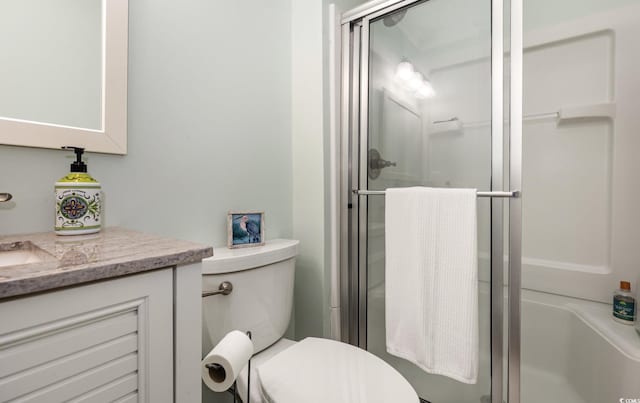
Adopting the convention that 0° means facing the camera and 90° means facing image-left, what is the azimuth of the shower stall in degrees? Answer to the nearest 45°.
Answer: approximately 45°

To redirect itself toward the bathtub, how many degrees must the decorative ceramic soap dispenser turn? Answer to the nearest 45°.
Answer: approximately 90° to its left

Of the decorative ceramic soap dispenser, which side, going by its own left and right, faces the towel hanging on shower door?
left
